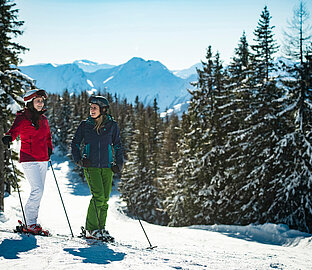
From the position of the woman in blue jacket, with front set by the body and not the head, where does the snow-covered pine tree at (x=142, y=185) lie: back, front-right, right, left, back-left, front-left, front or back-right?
back

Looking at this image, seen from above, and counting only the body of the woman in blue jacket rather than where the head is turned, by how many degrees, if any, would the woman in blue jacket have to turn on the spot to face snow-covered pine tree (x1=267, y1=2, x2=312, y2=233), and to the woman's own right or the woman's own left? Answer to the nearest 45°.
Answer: approximately 135° to the woman's own left

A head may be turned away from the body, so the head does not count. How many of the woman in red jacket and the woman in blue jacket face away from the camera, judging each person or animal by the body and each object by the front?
0

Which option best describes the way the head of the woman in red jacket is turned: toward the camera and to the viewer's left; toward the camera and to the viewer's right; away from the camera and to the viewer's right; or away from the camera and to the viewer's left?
toward the camera and to the viewer's right

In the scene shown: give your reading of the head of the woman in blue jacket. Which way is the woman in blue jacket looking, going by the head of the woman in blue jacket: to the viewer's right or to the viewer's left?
to the viewer's left

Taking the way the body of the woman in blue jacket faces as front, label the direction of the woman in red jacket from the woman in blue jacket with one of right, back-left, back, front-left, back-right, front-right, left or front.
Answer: right

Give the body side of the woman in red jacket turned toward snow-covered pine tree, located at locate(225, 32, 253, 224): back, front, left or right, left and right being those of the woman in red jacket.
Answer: left

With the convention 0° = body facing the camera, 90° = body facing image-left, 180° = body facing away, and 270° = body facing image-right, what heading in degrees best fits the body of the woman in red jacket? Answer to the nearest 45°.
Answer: approximately 315°

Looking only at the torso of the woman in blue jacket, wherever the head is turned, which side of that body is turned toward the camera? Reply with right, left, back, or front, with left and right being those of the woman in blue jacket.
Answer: front

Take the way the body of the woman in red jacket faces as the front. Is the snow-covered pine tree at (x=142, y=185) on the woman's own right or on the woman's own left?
on the woman's own left
